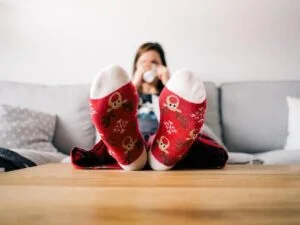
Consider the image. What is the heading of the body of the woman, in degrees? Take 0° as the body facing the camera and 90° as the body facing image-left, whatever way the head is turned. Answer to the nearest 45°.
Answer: approximately 0°

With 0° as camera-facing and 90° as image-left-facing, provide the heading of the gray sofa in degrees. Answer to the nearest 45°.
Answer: approximately 0°

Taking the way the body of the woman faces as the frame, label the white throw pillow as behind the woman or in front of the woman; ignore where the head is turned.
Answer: behind

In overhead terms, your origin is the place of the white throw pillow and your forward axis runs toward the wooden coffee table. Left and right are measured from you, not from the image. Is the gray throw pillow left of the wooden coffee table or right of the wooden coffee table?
right
